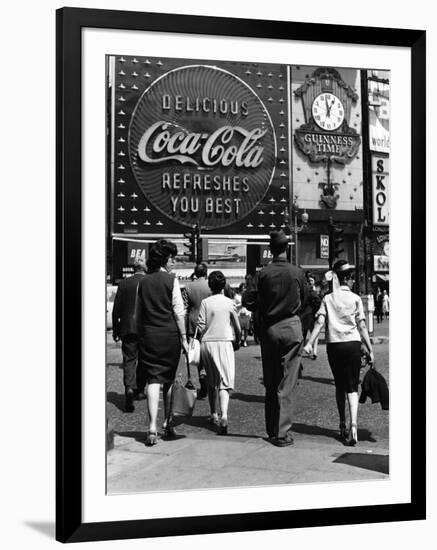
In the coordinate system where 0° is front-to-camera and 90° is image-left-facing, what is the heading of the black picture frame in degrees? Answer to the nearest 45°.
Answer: approximately 315°
